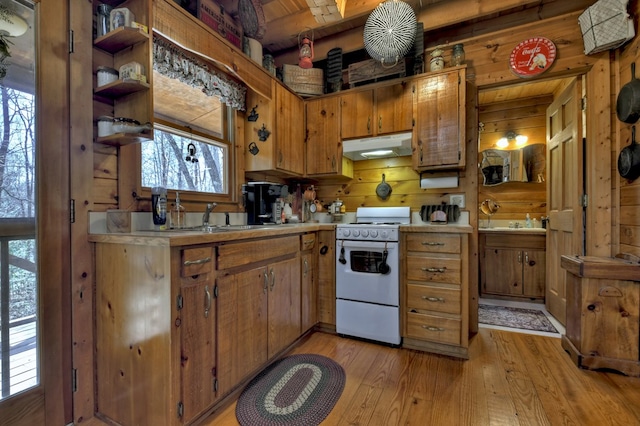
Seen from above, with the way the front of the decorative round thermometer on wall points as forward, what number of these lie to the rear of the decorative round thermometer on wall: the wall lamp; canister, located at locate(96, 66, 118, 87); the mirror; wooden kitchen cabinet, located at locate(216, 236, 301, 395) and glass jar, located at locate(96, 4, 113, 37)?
2

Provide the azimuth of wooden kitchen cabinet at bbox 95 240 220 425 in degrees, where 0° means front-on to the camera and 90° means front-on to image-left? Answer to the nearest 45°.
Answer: approximately 315°

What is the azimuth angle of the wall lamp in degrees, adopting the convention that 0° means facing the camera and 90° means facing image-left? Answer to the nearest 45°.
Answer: approximately 0°

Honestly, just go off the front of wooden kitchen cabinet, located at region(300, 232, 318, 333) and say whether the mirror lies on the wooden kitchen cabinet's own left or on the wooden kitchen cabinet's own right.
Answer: on the wooden kitchen cabinet's own left

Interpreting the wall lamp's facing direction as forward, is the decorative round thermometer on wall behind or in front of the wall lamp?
in front

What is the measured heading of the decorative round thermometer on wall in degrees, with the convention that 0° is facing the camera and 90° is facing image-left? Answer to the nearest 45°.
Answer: approximately 0°

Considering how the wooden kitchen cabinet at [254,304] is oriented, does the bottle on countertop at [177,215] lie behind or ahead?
behind

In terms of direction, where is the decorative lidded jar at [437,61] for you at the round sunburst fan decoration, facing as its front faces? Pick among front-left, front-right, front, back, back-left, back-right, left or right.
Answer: back-left

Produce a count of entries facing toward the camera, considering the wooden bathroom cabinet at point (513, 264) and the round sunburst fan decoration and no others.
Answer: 2

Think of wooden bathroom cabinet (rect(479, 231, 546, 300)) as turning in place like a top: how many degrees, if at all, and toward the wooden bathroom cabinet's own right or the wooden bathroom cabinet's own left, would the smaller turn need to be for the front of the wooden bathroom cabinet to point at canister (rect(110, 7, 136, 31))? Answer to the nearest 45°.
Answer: approximately 45° to the wooden bathroom cabinet's own right
